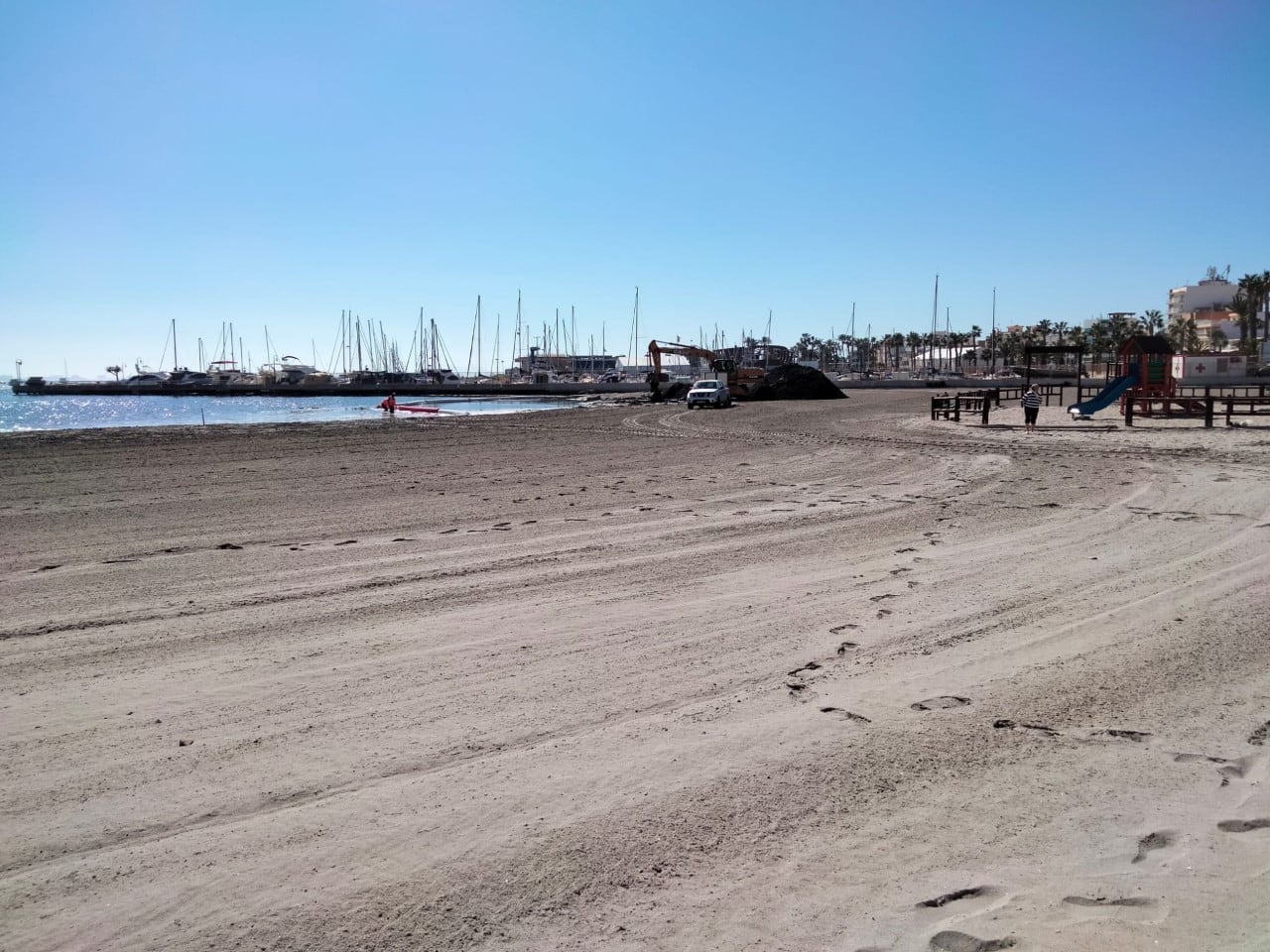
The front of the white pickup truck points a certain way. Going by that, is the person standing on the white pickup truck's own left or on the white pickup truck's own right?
on the white pickup truck's own left

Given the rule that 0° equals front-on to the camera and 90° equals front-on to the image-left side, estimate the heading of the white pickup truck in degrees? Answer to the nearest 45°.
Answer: approximately 45°
